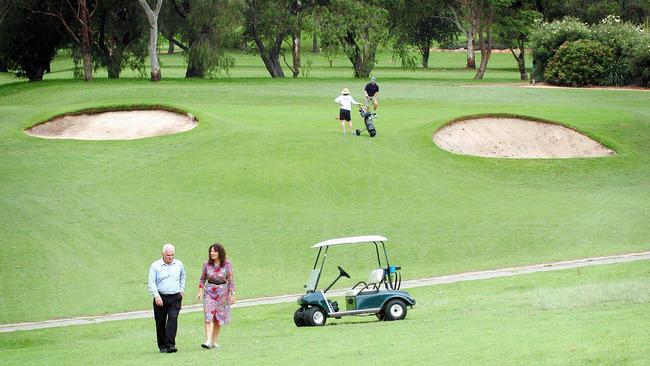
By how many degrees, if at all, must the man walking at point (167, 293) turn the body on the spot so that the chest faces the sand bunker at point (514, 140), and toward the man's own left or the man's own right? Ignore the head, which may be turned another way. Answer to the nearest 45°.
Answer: approximately 135° to the man's own left

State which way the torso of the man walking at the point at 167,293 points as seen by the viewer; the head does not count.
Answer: toward the camera

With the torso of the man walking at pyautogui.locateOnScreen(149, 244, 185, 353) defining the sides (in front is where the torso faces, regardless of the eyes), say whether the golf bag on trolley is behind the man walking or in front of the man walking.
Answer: behind

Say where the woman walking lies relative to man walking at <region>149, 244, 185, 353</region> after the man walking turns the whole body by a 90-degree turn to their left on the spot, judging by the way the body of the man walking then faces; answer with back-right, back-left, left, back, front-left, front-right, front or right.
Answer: front
